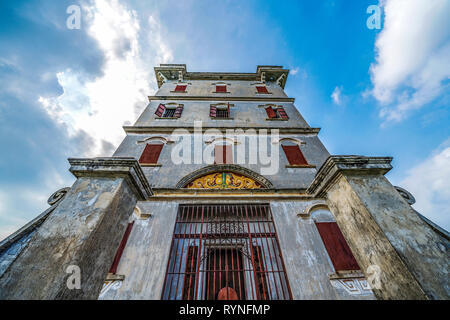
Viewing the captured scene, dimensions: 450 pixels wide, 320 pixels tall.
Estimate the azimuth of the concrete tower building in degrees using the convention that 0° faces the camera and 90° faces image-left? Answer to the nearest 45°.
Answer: approximately 0°
